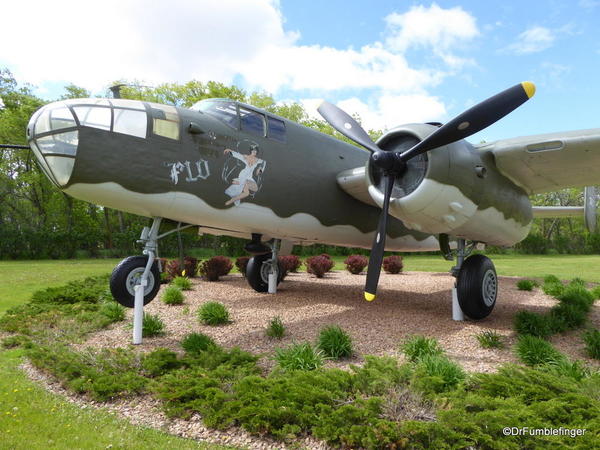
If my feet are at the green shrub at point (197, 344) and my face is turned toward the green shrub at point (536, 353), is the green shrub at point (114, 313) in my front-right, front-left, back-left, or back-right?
back-left

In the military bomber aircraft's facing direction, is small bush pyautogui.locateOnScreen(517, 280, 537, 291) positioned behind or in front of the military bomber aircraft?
behind

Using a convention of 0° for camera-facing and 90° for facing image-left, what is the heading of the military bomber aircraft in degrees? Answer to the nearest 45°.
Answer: approximately 45°

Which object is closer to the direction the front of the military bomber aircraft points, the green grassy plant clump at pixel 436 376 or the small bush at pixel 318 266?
the green grassy plant clump

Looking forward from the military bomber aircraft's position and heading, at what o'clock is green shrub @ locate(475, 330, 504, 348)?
The green shrub is roughly at 8 o'clock from the military bomber aircraft.

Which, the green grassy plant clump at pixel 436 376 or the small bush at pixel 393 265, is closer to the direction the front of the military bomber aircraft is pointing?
the green grassy plant clump

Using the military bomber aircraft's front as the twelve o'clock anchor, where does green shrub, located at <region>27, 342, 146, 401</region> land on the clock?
The green shrub is roughly at 12 o'clock from the military bomber aircraft.

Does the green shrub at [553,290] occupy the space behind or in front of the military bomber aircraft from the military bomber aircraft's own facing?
behind

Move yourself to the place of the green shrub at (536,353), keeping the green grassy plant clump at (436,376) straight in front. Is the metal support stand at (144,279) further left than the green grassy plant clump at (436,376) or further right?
right
